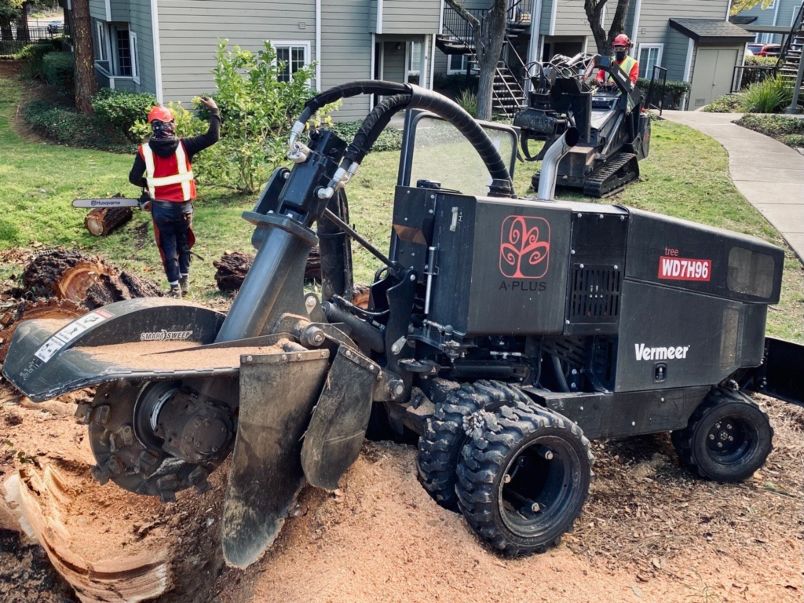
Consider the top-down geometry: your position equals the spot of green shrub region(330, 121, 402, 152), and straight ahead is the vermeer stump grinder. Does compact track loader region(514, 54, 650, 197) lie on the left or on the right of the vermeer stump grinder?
left

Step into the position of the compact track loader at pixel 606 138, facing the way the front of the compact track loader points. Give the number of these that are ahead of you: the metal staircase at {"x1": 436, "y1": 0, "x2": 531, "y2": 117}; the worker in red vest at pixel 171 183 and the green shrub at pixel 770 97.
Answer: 1

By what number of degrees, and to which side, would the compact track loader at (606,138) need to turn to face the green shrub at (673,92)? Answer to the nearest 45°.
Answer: approximately 135° to its right

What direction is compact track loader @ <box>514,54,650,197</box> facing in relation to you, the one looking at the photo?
facing the viewer and to the left of the viewer

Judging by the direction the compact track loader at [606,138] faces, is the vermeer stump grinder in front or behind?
in front

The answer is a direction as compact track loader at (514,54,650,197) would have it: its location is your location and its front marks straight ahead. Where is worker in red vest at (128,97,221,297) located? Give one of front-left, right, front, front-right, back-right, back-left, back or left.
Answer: front

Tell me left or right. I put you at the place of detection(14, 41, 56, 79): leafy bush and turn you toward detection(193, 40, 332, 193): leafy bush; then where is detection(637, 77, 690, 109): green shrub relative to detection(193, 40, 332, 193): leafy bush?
left

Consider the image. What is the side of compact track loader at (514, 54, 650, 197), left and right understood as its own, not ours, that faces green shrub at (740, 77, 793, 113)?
back

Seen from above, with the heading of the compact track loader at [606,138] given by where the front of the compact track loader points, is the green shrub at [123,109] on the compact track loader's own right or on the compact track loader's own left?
on the compact track loader's own right

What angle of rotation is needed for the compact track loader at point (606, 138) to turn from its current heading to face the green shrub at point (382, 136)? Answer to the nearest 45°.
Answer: approximately 90° to its right

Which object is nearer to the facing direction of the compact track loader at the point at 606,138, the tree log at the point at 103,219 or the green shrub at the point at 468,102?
the tree log

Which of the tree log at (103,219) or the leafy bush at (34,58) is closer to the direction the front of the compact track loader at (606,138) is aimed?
the tree log

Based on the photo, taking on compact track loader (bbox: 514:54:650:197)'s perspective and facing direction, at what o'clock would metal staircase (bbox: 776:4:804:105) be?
The metal staircase is roughly at 5 o'clock from the compact track loader.

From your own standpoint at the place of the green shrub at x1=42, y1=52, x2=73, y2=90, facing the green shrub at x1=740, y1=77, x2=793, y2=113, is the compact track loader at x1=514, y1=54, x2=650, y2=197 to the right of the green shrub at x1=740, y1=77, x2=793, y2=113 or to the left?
right

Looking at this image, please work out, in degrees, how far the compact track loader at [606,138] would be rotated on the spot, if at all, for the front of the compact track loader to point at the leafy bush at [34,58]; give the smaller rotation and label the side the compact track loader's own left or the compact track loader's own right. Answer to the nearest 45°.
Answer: approximately 90° to the compact track loader's own right
